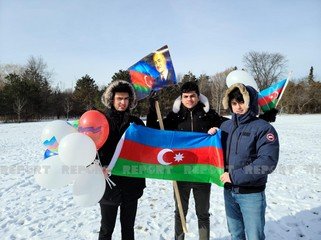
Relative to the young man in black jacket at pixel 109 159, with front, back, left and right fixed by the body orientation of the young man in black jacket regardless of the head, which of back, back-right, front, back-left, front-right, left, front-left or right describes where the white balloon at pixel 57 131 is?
right

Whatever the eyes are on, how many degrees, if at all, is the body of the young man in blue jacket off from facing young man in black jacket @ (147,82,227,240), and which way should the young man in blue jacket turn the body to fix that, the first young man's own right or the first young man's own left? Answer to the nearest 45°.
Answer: approximately 90° to the first young man's own right

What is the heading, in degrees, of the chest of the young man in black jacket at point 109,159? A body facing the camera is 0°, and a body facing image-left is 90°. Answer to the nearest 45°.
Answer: approximately 0°

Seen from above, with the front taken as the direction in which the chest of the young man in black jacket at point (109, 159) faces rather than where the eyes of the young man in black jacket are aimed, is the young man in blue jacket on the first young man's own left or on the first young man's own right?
on the first young man's own left

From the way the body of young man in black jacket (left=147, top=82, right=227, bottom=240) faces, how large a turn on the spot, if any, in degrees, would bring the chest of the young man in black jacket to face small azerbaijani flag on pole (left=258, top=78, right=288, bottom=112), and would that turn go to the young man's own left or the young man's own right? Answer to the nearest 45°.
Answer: approximately 90° to the young man's own left

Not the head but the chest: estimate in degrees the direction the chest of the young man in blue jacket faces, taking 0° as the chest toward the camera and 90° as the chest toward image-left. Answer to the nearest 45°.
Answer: approximately 45°

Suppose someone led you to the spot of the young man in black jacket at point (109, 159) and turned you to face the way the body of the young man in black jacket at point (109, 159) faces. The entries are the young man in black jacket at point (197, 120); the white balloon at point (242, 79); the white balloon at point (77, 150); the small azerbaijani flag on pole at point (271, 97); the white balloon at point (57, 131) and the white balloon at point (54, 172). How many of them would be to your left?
3

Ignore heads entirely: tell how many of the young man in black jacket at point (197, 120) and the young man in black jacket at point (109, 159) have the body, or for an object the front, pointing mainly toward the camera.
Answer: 2
